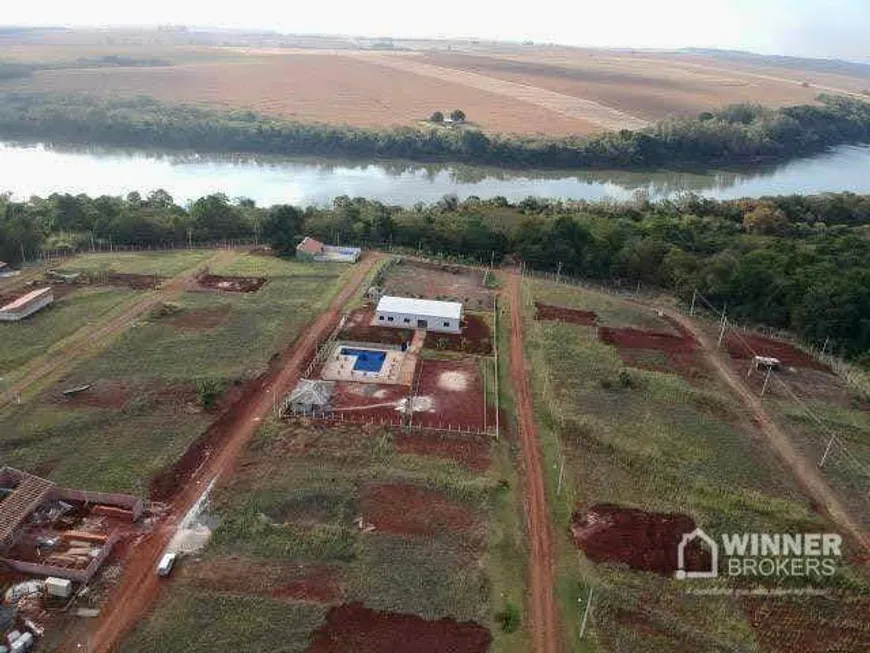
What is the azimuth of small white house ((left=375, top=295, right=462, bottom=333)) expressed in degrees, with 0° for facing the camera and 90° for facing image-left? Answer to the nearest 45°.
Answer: approximately 0°

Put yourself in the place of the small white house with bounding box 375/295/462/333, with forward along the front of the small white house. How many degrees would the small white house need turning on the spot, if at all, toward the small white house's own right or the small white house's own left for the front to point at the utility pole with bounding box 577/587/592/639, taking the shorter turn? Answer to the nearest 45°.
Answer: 0° — it already faces it

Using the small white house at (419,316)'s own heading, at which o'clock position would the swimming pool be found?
The swimming pool is roughly at 1 o'clock from the small white house.

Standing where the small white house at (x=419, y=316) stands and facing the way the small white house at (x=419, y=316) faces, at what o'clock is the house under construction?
The house under construction is roughly at 1 o'clock from the small white house.

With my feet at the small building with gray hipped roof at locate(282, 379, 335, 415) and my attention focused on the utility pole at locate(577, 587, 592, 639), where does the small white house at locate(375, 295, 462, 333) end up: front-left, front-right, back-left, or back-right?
back-left

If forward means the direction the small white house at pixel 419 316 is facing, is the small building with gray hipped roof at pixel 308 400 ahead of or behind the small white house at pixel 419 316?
ahead

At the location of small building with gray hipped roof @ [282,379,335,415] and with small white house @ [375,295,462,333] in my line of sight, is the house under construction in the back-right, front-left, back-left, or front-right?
back-left

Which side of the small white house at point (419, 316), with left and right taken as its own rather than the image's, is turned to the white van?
front
